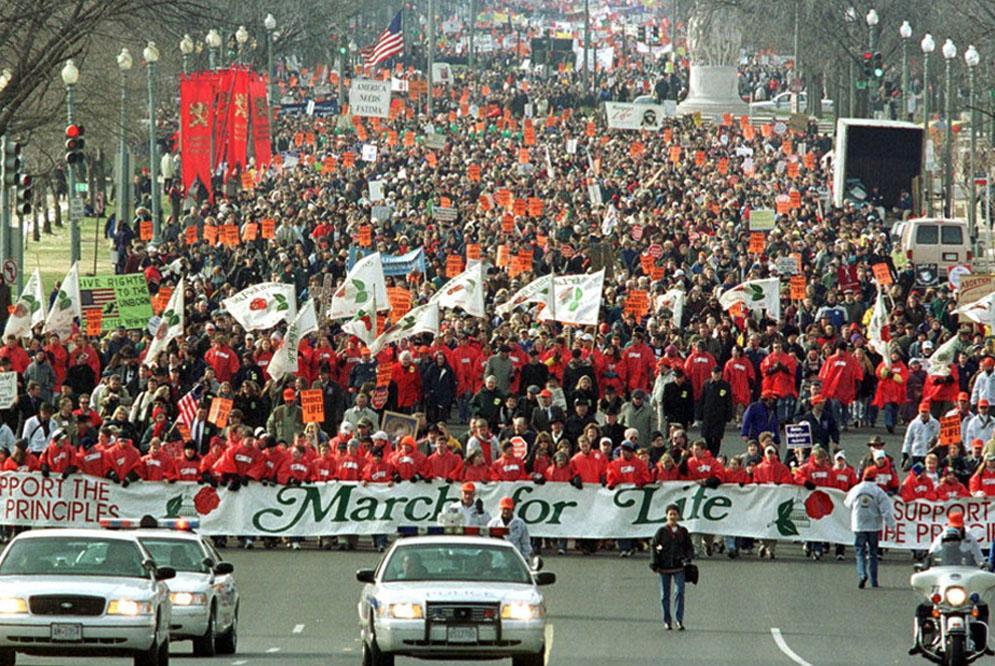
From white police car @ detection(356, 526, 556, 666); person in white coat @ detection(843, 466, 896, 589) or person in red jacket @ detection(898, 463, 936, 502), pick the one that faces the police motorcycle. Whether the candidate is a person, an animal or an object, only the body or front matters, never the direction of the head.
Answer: the person in red jacket

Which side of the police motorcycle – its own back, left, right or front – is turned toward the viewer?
front

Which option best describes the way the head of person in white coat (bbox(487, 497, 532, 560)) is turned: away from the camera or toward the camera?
toward the camera

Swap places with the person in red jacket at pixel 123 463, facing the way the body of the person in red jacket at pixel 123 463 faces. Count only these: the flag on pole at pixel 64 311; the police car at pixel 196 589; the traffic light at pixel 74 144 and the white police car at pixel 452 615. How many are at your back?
2

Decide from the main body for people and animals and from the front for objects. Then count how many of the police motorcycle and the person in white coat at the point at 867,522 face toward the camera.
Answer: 1

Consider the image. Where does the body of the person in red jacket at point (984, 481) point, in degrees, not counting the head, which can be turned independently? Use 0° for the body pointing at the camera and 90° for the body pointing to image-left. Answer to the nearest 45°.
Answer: approximately 0°

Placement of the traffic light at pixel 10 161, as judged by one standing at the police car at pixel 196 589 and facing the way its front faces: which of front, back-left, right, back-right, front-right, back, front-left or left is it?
back

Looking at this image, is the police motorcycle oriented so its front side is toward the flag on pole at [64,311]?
no

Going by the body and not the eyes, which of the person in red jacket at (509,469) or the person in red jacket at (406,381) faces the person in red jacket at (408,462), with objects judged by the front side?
the person in red jacket at (406,381)

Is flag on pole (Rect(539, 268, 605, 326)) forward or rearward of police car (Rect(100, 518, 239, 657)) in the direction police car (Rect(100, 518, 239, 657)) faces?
rearward

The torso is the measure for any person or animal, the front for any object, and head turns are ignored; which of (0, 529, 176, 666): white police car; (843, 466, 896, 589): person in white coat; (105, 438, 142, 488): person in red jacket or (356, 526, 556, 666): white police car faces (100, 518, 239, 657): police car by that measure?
the person in red jacket

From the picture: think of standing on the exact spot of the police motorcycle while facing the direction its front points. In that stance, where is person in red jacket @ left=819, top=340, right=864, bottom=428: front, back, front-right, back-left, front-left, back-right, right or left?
back

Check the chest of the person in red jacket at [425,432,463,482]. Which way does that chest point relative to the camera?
toward the camera

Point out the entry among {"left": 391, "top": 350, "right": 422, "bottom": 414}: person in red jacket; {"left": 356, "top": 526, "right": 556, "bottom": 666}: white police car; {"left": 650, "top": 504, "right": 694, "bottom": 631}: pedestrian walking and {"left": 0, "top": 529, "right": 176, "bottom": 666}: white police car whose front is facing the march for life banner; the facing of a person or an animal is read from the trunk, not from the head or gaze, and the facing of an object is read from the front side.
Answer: the person in red jacket

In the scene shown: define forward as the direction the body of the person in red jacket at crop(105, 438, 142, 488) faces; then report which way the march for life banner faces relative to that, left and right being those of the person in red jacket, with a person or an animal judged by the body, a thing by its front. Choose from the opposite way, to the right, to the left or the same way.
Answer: the same way

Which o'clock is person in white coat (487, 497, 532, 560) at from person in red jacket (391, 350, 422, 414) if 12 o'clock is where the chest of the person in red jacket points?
The person in white coat is roughly at 12 o'clock from the person in red jacket.

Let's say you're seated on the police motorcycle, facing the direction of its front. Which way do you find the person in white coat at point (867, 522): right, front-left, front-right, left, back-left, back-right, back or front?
back

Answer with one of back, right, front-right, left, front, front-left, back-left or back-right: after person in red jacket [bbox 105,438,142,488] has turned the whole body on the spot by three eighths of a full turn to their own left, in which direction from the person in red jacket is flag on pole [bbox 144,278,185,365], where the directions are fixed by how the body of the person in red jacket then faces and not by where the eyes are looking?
front-left

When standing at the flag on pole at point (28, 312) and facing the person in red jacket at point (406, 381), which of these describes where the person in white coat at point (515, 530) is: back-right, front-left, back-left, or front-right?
front-right

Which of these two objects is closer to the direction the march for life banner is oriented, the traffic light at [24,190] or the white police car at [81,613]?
the white police car

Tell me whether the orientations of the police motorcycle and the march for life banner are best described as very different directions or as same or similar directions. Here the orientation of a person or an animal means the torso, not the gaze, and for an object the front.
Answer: same or similar directions
